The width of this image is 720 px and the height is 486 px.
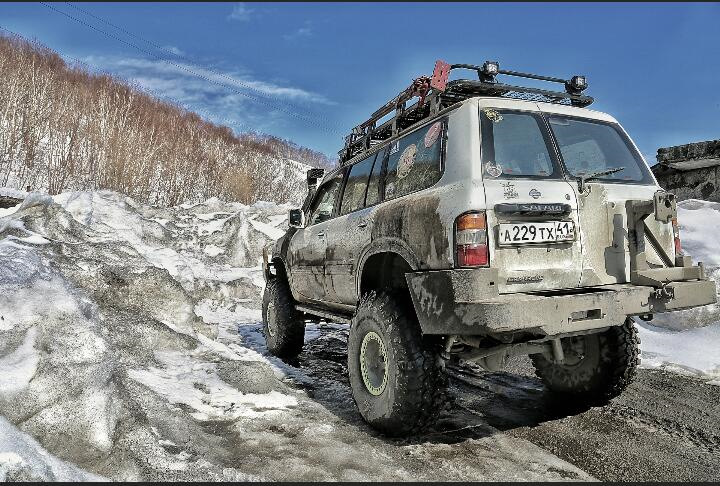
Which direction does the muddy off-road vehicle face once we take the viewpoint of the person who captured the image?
facing away from the viewer and to the left of the viewer
